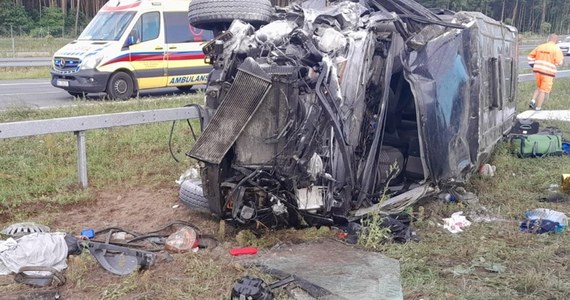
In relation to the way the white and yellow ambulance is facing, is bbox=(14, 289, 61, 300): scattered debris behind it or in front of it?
in front

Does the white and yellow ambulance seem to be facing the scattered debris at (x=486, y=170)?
no

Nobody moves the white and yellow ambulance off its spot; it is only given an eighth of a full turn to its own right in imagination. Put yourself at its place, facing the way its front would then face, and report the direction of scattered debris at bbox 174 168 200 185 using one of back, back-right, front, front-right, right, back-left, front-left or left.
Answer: left

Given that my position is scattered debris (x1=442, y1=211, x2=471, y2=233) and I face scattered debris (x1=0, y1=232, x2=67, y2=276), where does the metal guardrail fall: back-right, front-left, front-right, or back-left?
front-right

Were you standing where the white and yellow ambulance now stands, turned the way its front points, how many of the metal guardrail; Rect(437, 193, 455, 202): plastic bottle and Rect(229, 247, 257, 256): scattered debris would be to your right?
0

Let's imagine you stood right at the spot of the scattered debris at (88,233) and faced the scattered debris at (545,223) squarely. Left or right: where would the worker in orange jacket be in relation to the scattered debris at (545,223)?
left

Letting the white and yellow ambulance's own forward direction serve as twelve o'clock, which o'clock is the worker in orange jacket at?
The worker in orange jacket is roughly at 8 o'clock from the white and yellow ambulance.

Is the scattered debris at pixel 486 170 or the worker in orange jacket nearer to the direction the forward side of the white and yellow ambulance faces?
the scattered debris

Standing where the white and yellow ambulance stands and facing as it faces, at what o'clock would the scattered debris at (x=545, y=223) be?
The scattered debris is roughly at 10 o'clock from the white and yellow ambulance.

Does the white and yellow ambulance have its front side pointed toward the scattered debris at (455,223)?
no

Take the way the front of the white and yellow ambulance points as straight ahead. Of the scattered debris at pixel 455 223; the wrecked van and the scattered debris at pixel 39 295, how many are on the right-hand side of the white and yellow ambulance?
0

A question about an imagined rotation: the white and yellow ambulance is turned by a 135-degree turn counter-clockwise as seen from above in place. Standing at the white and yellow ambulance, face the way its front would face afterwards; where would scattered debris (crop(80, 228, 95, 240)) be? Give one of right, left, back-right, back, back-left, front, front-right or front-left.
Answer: right

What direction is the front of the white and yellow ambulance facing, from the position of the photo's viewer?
facing the viewer and to the left of the viewer

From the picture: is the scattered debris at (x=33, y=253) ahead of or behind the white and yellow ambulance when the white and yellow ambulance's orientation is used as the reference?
ahead

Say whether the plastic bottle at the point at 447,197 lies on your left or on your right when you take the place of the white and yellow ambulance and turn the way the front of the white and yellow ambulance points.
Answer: on your left

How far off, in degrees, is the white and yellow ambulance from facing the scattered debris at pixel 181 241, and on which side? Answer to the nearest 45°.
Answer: approximately 45° to its left

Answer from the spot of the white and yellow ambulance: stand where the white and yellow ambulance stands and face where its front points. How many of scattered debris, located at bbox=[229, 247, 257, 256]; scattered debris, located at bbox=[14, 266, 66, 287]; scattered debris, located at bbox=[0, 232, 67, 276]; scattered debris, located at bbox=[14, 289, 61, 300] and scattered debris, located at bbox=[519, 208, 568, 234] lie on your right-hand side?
0

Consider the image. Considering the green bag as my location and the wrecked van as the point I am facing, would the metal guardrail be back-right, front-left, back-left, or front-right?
front-right

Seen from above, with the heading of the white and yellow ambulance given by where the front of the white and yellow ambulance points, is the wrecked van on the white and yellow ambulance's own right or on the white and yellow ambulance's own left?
on the white and yellow ambulance's own left
